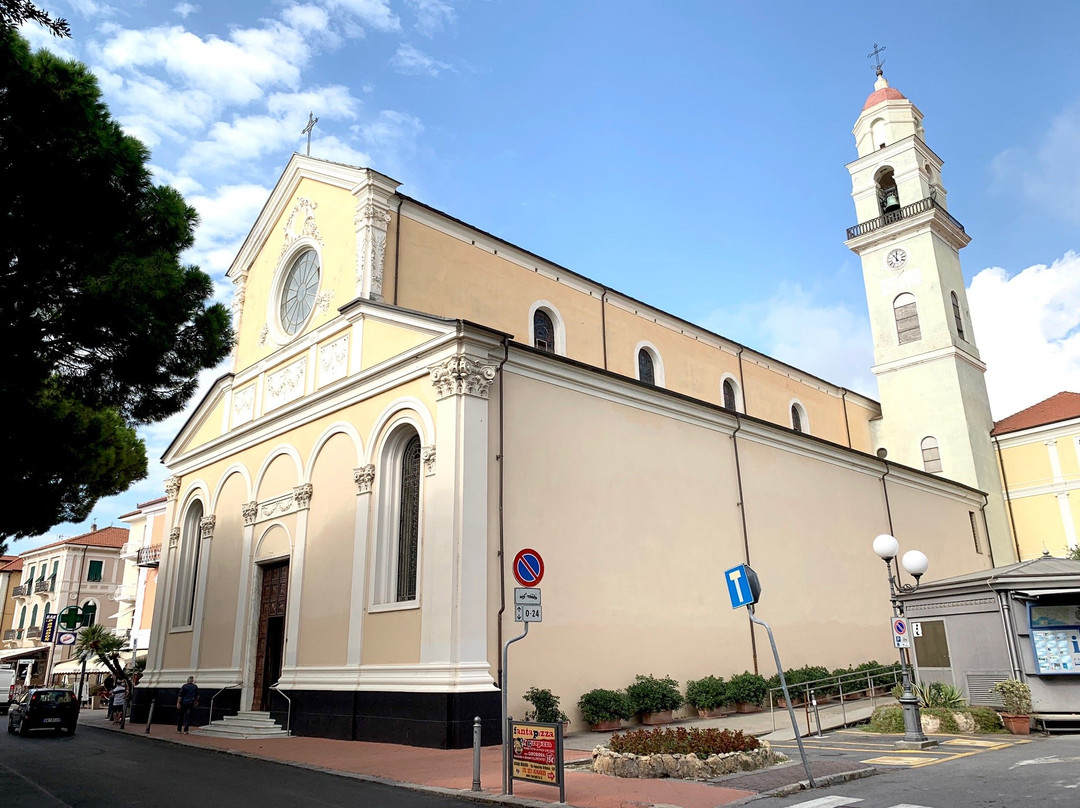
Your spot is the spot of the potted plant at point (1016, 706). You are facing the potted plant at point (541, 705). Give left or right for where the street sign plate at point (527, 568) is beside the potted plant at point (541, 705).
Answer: left

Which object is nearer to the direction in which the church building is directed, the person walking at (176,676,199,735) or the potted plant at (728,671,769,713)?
the person walking

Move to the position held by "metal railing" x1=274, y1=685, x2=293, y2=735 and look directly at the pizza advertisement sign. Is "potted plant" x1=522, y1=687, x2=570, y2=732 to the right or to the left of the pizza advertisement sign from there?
left

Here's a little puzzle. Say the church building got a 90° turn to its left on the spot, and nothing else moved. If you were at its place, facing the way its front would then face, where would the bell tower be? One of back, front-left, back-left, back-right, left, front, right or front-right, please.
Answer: left

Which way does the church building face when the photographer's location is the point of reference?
facing the viewer and to the left of the viewer

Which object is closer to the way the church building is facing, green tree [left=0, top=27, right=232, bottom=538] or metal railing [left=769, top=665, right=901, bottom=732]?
the green tree

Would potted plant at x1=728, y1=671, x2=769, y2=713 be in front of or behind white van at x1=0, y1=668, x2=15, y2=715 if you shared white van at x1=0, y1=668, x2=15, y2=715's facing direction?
behind

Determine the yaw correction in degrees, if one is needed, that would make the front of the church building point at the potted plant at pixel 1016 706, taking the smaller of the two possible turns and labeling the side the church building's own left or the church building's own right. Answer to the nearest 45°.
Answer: approximately 90° to the church building's own left

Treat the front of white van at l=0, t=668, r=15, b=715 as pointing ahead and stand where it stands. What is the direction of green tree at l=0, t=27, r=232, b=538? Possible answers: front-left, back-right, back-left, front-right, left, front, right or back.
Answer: back

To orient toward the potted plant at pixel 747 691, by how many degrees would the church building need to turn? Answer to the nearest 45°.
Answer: approximately 135° to its left
